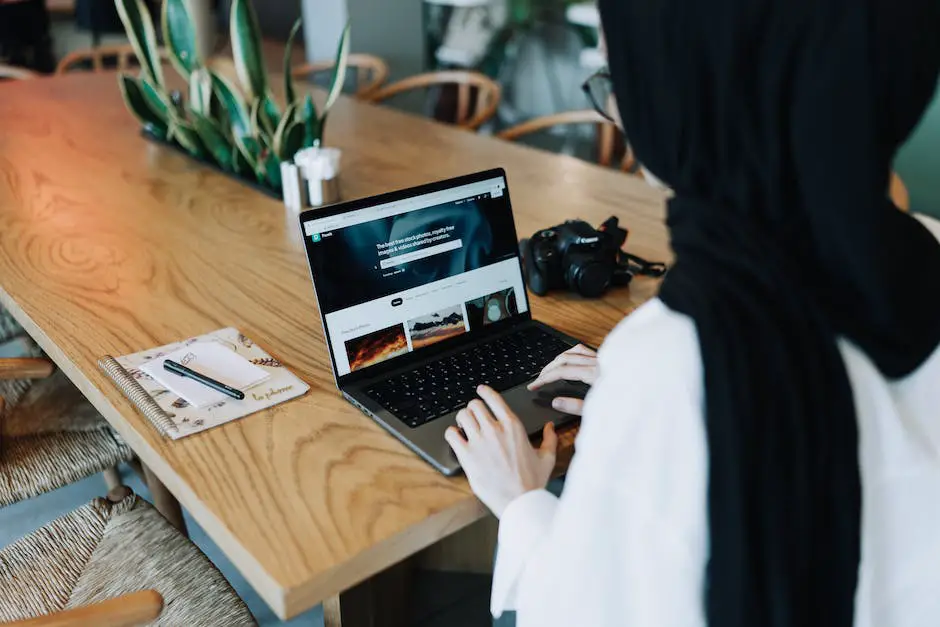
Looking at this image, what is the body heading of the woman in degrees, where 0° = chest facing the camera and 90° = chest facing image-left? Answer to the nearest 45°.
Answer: approximately 135°

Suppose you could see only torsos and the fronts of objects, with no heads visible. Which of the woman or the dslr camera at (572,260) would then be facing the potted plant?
the woman

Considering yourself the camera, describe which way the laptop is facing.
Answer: facing the viewer and to the right of the viewer

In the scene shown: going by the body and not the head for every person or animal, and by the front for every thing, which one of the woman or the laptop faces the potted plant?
the woman

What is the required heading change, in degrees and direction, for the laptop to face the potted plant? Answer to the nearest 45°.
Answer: approximately 135° to its left

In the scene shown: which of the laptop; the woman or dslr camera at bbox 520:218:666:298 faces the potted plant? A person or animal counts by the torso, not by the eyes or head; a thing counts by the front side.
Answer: the woman

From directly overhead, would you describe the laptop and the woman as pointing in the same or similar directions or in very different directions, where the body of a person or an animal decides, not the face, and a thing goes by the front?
very different directions

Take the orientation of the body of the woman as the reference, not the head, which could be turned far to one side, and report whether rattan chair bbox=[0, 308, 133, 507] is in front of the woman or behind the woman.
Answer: in front

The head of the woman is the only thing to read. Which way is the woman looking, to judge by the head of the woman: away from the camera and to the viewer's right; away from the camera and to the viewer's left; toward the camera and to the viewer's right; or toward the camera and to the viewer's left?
away from the camera and to the viewer's left

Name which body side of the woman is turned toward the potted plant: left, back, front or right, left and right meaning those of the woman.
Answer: front

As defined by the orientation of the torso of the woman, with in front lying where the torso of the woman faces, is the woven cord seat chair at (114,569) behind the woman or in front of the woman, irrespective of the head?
in front
